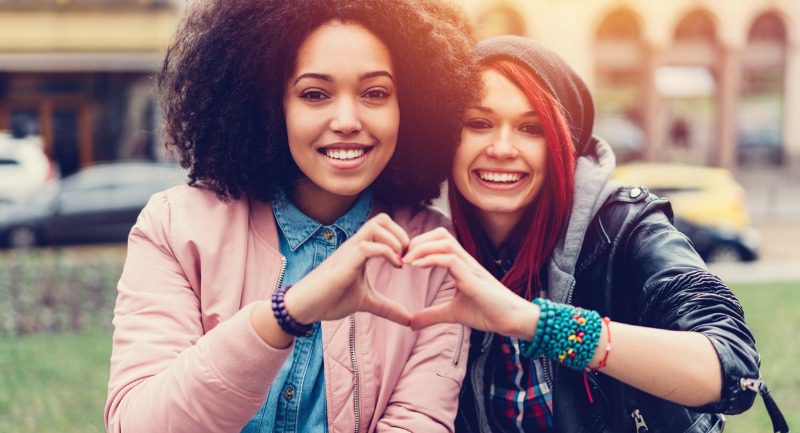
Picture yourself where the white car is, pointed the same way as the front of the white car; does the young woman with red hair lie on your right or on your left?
on your left

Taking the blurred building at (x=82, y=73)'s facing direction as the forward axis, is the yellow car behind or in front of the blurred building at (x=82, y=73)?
in front

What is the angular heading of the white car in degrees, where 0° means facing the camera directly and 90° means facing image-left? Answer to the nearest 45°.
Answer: approximately 90°

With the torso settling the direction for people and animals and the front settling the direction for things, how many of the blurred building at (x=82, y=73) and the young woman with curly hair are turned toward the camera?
2

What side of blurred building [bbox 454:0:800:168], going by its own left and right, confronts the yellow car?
front

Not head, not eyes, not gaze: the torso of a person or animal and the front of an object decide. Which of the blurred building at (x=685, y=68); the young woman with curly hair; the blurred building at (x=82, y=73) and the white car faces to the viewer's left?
the white car

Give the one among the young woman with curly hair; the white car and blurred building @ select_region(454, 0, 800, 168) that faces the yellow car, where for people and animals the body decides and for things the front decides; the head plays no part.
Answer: the blurred building

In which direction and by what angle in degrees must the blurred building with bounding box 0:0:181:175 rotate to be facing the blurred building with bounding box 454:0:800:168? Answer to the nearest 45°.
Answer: approximately 90° to its left

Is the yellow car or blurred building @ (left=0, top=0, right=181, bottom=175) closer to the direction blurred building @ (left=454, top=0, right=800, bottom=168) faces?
the yellow car
